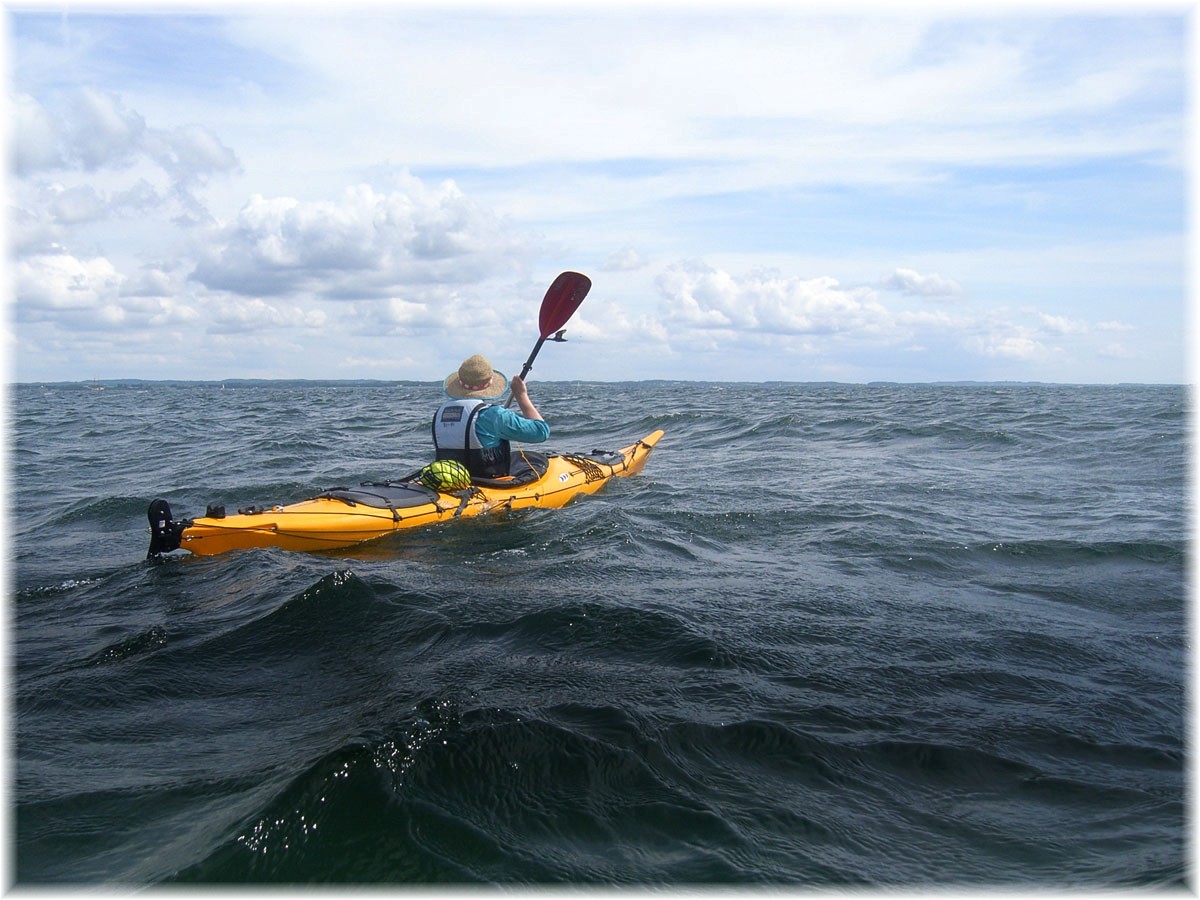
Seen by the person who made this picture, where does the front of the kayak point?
facing away from the viewer and to the right of the viewer

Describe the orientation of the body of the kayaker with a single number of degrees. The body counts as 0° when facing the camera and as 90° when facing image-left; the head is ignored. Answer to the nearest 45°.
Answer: approximately 225°
